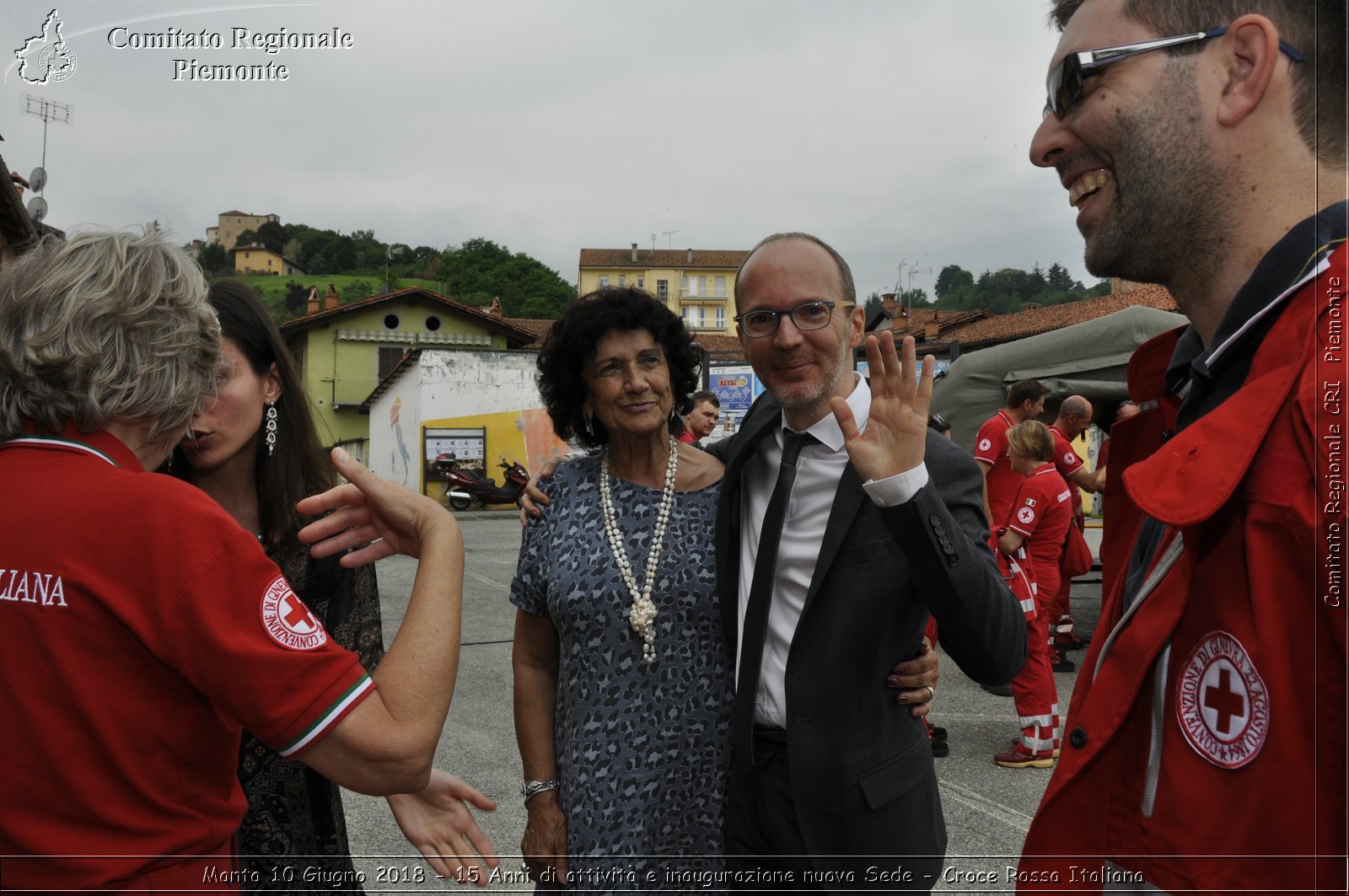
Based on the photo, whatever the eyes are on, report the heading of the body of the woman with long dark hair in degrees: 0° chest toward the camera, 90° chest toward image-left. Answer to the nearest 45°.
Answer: approximately 45°

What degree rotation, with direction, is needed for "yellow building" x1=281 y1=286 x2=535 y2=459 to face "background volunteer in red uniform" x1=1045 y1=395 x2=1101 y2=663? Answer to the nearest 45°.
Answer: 0° — it already faces them

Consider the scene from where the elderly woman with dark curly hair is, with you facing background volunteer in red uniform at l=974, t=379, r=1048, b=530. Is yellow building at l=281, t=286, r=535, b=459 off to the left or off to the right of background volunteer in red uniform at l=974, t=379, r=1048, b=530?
left

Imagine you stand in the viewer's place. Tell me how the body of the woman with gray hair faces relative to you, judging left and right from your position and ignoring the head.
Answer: facing away from the viewer and to the right of the viewer

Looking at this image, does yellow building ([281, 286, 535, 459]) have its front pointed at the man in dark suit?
yes

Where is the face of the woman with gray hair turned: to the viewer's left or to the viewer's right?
to the viewer's right

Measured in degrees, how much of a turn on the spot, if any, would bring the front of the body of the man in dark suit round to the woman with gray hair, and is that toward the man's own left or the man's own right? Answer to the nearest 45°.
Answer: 0° — they already face them
